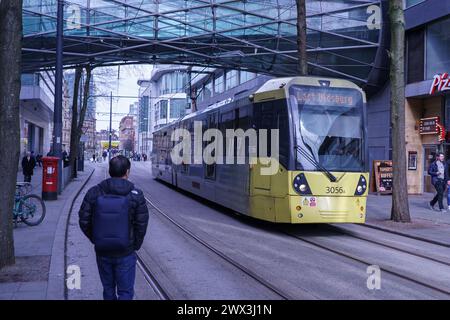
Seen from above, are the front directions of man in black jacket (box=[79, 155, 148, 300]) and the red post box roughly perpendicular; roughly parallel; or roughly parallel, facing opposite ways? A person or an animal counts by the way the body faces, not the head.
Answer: roughly parallel, facing opposite ways

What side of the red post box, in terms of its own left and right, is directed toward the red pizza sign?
left

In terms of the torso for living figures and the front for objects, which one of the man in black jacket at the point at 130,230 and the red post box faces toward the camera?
the red post box

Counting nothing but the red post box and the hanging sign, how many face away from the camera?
0

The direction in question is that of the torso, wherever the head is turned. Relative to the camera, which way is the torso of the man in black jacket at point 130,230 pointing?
away from the camera

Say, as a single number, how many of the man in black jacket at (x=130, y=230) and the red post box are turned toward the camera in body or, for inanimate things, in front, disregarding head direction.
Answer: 1

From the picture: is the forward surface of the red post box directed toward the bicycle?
yes

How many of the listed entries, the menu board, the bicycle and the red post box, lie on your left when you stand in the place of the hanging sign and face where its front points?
0

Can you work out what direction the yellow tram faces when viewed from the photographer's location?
facing the viewer and to the right of the viewer

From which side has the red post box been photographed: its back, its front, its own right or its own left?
front

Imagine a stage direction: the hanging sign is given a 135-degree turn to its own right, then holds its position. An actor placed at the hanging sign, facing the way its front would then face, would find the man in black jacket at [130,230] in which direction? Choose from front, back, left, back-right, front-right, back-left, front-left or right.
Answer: back-left

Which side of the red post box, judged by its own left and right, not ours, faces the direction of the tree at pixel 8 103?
front

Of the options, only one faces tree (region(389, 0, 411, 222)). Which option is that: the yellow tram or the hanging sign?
the hanging sign
